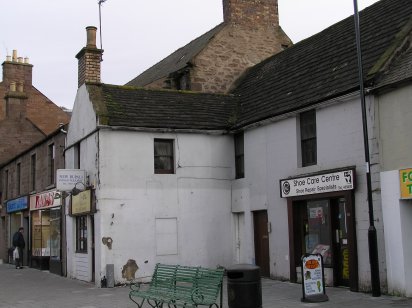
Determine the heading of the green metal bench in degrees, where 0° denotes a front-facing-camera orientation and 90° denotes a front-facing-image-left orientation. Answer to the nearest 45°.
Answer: approximately 45°

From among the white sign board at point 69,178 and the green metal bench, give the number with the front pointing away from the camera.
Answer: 0

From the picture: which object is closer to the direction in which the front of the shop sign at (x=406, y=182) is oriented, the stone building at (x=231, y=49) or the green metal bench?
the green metal bench

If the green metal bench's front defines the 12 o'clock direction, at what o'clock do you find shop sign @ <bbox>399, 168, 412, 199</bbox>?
The shop sign is roughly at 7 o'clock from the green metal bench.

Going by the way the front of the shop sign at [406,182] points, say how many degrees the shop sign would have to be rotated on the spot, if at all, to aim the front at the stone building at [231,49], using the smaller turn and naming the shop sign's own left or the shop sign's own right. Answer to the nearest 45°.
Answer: approximately 90° to the shop sign's own right

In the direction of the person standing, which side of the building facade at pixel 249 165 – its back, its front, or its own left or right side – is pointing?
right

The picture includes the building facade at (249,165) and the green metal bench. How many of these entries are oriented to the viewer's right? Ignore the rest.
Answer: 0

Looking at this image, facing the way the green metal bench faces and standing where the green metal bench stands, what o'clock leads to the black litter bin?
The black litter bin is roughly at 8 o'clock from the green metal bench.

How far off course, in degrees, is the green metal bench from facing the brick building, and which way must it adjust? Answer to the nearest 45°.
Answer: approximately 135° to its right

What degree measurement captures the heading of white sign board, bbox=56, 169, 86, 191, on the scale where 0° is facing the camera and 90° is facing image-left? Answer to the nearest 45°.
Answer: approximately 0°

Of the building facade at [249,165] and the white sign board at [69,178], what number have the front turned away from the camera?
0
